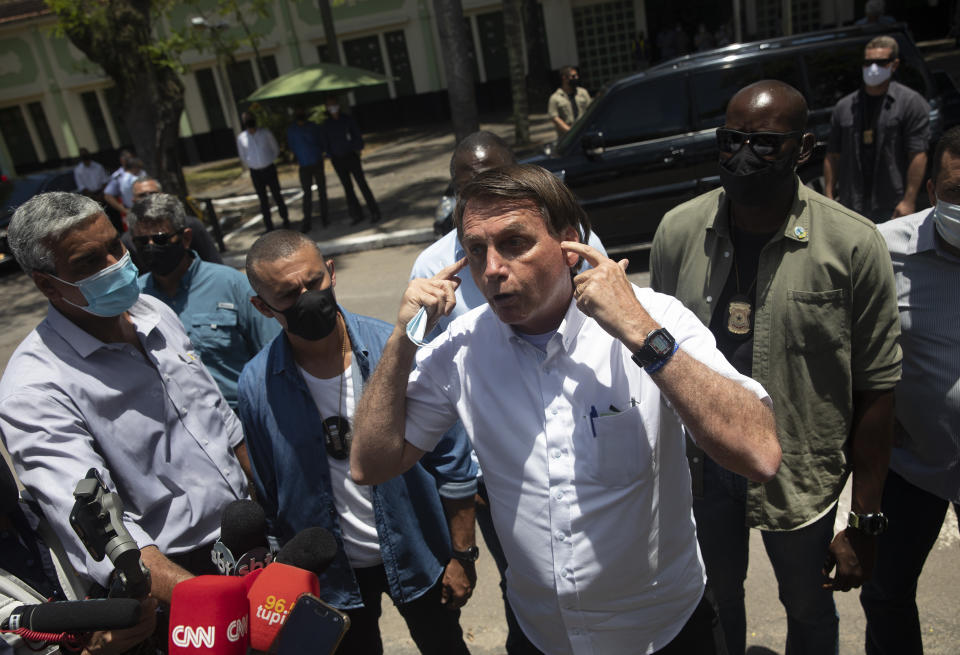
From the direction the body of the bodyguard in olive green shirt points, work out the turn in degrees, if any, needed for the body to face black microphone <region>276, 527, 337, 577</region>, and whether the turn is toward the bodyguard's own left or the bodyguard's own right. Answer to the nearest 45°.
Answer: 0° — they already face it

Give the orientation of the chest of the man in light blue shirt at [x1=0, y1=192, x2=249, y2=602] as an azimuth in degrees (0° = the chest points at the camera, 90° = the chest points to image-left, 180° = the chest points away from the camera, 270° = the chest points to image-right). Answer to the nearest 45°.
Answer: approximately 315°

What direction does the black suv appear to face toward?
to the viewer's left

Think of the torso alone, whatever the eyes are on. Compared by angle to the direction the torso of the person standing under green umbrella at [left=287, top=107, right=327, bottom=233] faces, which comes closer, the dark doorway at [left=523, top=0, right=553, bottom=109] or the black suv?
the black suv

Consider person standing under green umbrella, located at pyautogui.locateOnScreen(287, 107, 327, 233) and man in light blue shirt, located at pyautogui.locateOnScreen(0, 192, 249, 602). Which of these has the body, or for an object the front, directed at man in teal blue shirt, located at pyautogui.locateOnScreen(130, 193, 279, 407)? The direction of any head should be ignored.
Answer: the person standing under green umbrella

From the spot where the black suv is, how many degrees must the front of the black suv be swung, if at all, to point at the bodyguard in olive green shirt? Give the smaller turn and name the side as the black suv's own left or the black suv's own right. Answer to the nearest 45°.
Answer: approximately 90° to the black suv's own left

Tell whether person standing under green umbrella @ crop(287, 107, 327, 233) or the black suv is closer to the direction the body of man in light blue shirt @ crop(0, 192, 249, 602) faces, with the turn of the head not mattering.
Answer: the black suv

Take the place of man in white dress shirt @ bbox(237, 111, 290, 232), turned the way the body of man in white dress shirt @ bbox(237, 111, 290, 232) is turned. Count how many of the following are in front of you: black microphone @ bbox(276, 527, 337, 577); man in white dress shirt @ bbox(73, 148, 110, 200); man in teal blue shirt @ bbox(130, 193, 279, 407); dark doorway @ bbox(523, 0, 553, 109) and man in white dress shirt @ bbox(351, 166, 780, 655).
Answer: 3

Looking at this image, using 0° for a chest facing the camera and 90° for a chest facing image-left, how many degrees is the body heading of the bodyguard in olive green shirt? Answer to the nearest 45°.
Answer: approximately 45°

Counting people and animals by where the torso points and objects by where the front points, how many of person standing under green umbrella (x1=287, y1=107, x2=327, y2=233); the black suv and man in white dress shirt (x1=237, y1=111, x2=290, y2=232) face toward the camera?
2

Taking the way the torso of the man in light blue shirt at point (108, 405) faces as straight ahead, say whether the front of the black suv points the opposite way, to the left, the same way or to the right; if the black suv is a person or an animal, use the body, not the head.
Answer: the opposite way
